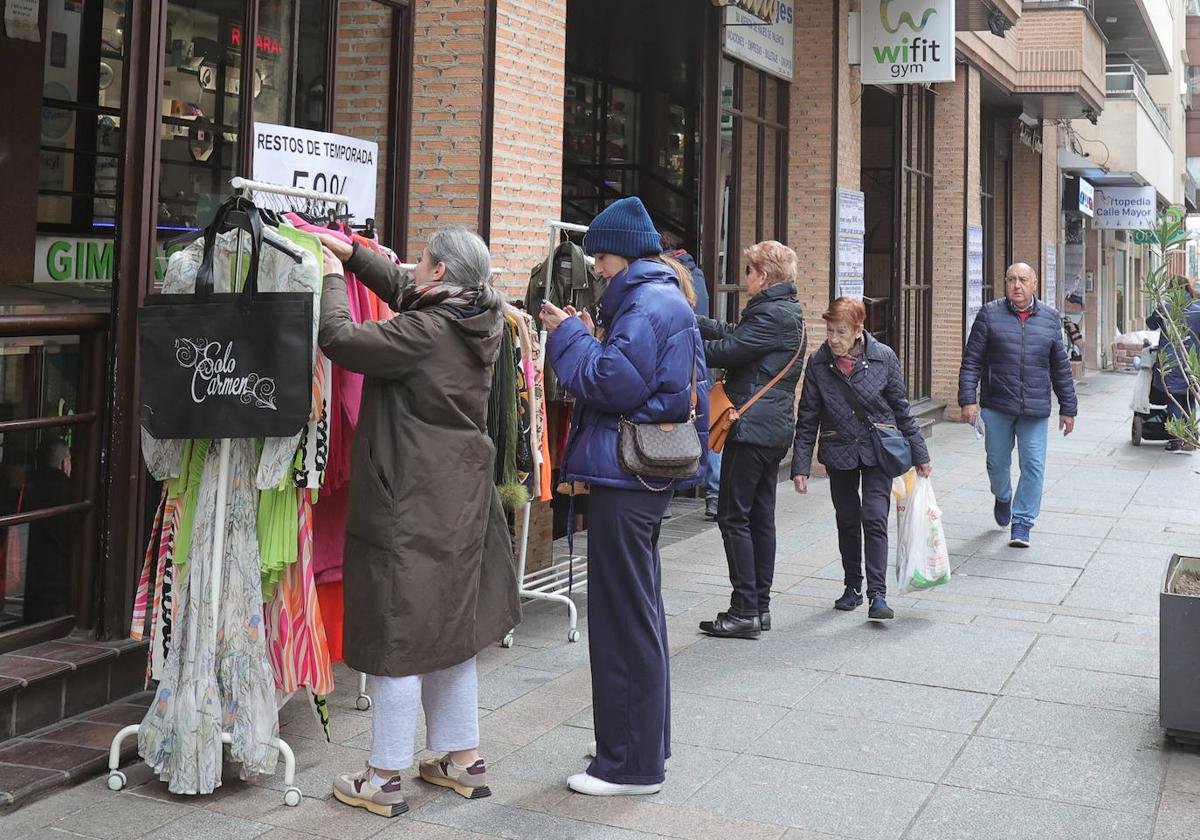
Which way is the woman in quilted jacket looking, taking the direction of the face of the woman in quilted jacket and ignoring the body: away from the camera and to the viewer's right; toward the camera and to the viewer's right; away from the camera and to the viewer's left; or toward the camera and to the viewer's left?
toward the camera and to the viewer's left

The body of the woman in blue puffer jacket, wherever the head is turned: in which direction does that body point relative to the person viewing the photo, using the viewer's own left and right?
facing to the left of the viewer

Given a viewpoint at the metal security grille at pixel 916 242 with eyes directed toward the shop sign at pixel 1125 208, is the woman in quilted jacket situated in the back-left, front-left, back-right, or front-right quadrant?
back-right

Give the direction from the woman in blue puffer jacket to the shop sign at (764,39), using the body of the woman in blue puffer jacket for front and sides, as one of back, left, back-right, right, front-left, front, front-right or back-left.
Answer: right

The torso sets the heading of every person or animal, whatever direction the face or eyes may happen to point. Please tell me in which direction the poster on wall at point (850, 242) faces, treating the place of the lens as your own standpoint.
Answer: facing the viewer and to the right of the viewer

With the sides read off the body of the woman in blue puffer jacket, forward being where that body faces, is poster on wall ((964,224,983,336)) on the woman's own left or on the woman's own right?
on the woman's own right

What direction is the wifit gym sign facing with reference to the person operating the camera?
facing the viewer

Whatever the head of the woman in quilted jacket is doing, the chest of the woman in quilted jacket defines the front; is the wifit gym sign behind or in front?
behind

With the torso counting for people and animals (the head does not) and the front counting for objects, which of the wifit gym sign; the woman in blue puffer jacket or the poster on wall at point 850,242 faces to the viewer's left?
the woman in blue puffer jacket

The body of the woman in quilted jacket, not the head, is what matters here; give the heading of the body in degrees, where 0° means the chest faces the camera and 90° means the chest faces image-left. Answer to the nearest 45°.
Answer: approximately 0°
